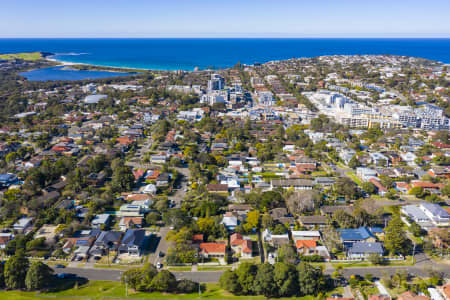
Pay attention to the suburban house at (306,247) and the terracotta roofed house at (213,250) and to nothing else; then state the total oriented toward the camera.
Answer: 2

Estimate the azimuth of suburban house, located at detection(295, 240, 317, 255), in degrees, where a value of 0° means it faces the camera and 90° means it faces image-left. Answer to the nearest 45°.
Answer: approximately 0°

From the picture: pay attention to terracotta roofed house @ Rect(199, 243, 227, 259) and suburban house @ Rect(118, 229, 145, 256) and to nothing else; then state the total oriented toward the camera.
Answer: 2

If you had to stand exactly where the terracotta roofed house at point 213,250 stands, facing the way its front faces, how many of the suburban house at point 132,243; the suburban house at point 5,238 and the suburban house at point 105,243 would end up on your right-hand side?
3

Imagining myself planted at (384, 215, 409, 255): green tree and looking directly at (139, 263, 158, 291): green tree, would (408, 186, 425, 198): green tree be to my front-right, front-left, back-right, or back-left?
back-right

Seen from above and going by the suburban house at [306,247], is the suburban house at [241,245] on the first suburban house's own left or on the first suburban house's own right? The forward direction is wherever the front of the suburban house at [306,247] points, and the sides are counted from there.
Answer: on the first suburban house's own right

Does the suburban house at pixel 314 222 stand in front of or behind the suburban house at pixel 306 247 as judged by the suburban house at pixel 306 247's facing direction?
behind

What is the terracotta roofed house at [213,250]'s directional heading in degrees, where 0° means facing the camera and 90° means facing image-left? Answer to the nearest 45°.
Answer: approximately 0°

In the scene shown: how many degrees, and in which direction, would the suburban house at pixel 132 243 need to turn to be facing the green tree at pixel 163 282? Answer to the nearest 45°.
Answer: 0° — it already faces it

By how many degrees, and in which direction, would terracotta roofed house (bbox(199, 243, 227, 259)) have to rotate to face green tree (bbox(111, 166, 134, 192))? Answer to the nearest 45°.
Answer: approximately 135° to its right
